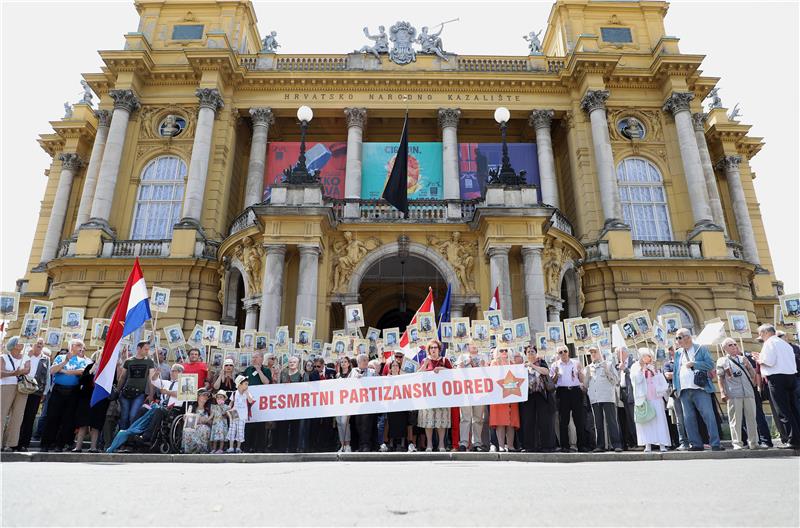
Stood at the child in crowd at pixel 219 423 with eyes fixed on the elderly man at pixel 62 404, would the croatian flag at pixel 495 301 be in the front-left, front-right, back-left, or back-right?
back-right

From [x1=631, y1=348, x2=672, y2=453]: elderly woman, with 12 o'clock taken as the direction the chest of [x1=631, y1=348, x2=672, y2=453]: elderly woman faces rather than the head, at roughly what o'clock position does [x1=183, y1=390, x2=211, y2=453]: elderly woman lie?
[x1=183, y1=390, x2=211, y2=453]: elderly woman is roughly at 2 o'clock from [x1=631, y1=348, x2=672, y2=453]: elderly woman.

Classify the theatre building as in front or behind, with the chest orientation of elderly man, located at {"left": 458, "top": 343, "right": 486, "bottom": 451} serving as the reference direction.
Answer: behind

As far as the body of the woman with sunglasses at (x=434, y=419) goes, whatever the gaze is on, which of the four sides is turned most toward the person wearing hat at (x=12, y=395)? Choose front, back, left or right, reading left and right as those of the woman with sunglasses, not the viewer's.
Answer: right

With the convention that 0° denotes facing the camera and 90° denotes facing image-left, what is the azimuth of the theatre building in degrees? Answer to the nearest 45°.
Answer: approximately 0°

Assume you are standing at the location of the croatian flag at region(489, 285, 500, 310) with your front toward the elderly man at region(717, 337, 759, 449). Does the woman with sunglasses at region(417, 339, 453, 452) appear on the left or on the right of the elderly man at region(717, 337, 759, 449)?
right

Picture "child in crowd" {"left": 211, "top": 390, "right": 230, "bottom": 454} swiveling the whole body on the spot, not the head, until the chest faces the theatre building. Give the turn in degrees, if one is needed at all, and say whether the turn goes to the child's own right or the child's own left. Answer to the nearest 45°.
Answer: approximately 135° to the child's own left

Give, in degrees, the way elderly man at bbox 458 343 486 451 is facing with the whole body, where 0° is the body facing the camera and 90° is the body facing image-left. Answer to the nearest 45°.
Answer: approximately 0°

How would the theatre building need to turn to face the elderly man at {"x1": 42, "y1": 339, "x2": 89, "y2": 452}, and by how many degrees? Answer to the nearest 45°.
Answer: approximately 45° to its right

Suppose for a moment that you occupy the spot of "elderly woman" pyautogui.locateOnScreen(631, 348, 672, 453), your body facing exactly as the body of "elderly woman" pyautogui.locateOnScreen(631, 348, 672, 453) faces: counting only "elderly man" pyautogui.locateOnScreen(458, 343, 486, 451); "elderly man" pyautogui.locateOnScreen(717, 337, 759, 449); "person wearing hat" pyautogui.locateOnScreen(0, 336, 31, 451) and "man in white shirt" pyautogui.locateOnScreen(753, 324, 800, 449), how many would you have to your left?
2
